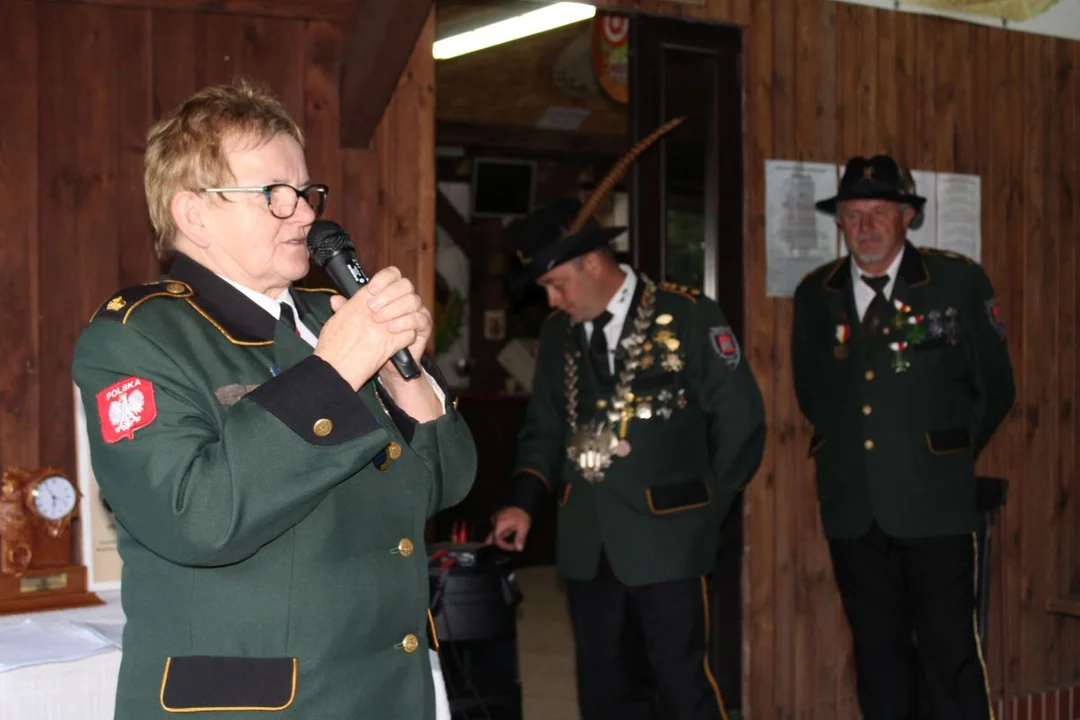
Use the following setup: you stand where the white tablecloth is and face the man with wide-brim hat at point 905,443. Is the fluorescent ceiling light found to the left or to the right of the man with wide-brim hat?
left

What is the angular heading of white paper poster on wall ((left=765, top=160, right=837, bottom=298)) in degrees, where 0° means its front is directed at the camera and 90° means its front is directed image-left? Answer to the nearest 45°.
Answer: approximately 0°

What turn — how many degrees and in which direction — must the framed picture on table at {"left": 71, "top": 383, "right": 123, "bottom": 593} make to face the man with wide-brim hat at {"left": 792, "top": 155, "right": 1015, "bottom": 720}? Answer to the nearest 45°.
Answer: approximately 90° to its left

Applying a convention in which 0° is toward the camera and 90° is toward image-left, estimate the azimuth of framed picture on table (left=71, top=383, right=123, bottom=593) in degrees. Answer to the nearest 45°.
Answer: approximately 0°

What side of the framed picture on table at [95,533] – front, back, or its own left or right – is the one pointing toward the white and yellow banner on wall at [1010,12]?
left

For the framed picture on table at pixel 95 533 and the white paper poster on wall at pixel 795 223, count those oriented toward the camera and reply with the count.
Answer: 2

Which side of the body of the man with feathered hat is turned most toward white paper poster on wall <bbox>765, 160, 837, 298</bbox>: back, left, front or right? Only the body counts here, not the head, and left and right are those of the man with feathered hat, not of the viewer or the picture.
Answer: back

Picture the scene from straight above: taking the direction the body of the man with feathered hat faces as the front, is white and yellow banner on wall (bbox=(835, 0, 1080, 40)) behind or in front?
behind
